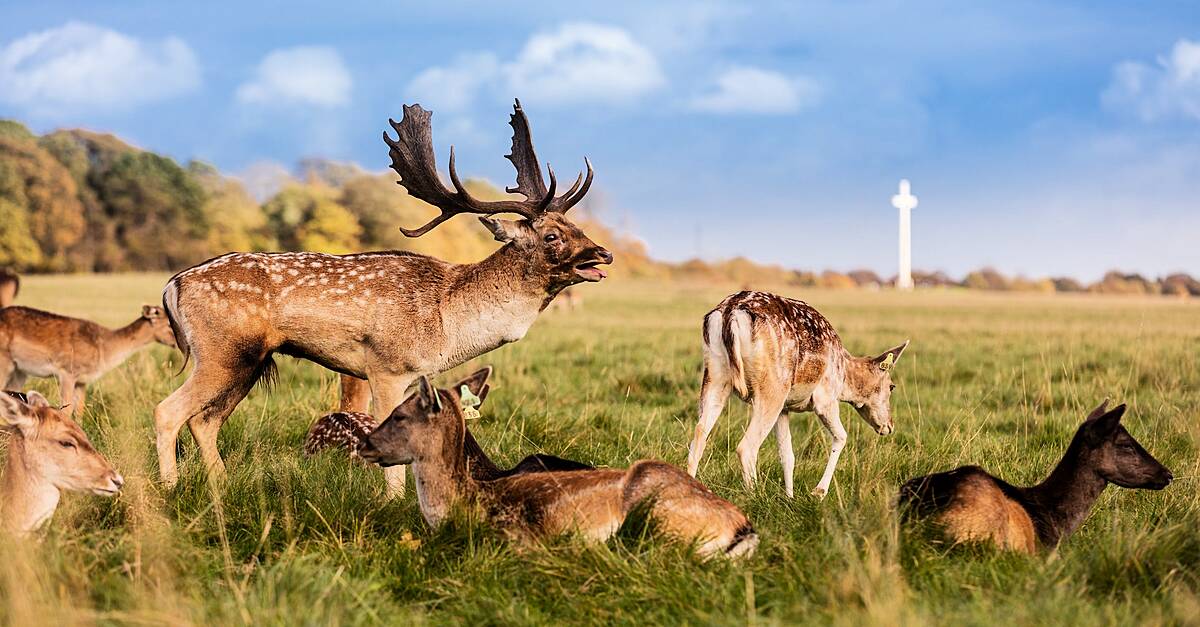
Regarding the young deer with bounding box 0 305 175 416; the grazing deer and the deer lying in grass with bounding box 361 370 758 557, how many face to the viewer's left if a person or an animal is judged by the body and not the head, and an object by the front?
1

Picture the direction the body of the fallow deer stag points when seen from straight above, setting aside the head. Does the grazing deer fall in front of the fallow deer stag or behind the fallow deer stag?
in front

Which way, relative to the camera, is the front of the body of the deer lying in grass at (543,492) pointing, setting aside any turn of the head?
to the viewer's left

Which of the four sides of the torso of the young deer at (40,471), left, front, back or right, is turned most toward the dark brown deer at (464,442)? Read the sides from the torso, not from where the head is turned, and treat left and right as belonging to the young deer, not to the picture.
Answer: front

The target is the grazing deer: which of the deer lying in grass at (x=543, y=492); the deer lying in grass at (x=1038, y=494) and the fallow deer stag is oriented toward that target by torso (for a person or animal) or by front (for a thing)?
the fallow deer stag

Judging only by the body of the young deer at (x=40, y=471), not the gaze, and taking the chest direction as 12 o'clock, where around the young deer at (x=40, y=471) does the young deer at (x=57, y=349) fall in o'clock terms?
the young deer at (x=57, y=349) is roughly at 9 o'clock from the young deer at (x=40, y=471).

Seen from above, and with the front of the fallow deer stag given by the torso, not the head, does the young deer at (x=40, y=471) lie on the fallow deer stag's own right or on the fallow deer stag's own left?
on the fallow deer stag's own right

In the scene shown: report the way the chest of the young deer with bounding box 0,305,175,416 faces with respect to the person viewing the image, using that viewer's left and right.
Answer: facing to the right of the viewer

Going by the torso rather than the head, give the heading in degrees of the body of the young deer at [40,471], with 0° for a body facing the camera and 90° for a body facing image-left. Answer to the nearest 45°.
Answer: approximately 270°

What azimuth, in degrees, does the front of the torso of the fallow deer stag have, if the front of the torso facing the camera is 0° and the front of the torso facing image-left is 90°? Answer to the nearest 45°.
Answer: approximately 270°

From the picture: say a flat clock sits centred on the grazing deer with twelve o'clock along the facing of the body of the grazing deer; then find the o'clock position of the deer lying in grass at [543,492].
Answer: The deer lying in grass is roughly at 5 o'clock from the grazing deer.

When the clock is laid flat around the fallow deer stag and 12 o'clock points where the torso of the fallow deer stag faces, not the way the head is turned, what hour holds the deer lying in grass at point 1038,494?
The deer lying in grass is roughly at 1 o'clock from the fallow deer stag.

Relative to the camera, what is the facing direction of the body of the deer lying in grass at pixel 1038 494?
to the viewer's right

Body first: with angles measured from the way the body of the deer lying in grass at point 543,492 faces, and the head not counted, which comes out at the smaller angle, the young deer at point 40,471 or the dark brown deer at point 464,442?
the young deer
